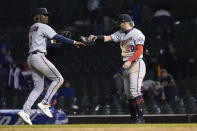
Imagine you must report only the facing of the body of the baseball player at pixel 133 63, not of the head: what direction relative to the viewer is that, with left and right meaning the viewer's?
facing the viewer and to the left of the viewer

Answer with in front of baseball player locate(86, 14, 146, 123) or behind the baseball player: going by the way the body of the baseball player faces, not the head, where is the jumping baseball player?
in front

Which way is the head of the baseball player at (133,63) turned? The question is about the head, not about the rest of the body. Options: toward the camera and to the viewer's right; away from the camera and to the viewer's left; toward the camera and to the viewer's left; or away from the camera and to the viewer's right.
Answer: toward the camera and to the viewer's left
